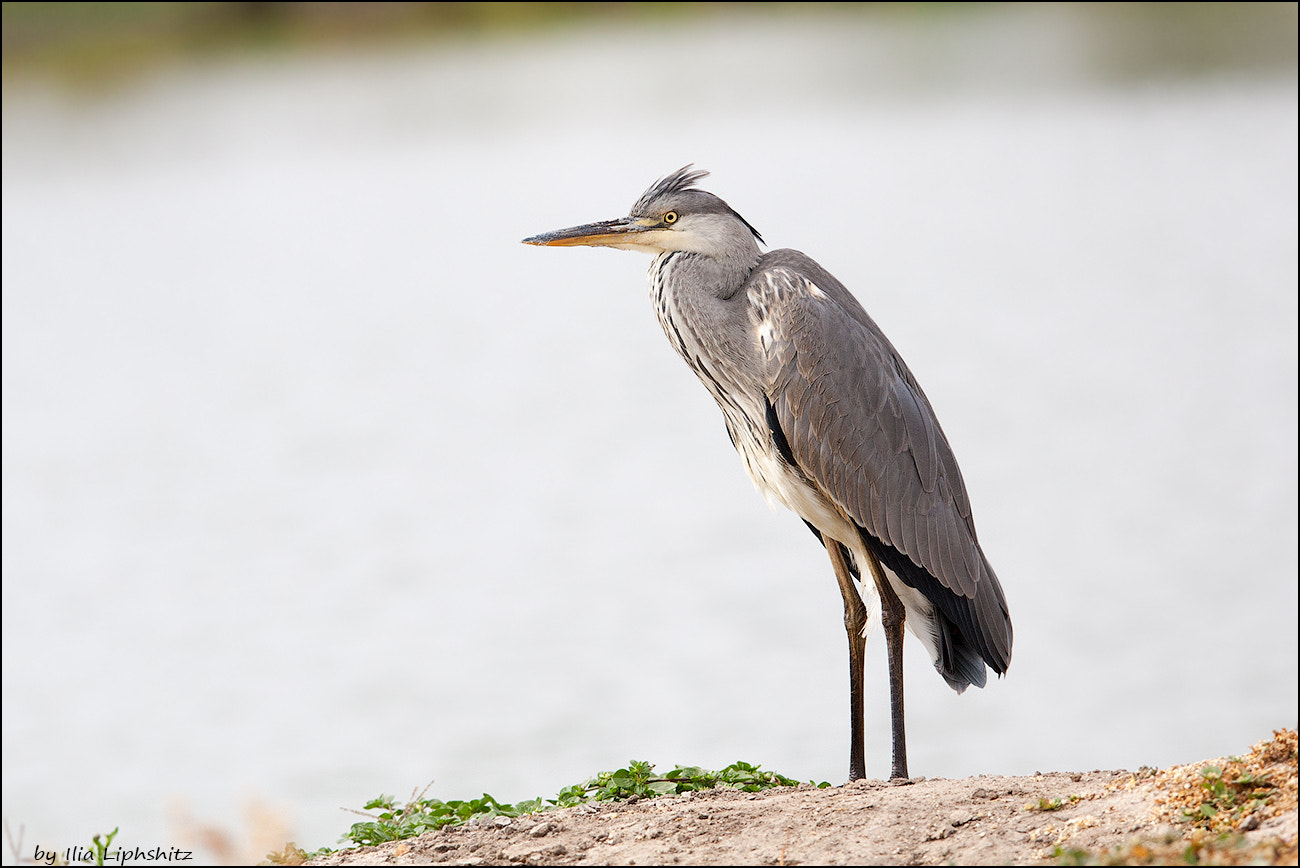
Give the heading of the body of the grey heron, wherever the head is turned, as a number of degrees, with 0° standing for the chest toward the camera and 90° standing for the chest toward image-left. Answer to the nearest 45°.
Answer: approximately 90°
